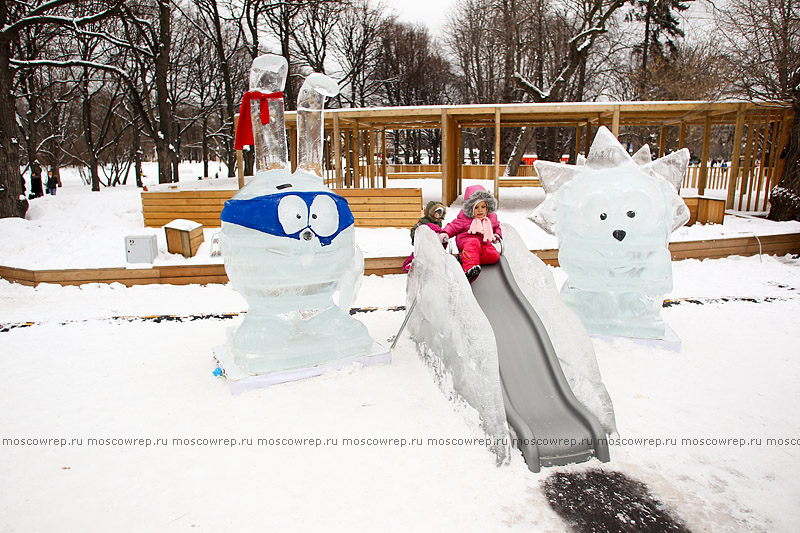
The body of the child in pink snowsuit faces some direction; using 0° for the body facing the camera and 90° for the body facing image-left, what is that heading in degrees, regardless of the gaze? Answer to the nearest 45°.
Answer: approximately 0°

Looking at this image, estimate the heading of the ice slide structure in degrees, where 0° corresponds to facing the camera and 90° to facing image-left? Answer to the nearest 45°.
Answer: approximately 315°

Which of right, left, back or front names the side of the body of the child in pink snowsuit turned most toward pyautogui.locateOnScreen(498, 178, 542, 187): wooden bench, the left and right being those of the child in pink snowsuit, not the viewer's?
back

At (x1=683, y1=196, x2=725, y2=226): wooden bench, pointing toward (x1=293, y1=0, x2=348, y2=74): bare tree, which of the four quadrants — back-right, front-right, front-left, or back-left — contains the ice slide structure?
back-left

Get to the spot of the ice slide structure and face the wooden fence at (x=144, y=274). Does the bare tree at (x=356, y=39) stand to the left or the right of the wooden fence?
right

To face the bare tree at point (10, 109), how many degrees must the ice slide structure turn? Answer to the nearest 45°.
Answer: approximately 180°

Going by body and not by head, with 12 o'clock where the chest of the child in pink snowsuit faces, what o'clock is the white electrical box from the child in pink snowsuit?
The white electrical box is roughly at 4 o'clock from the child in pink snowsuit.

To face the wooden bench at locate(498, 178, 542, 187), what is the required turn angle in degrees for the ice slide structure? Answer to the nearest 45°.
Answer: approximately 135° to its left

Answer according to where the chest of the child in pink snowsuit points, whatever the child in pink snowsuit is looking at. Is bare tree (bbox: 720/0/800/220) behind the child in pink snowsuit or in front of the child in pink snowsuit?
behind

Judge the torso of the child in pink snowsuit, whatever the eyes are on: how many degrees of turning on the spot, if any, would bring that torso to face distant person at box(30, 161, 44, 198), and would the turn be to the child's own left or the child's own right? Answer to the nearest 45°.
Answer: approximately 135° to the child's own right

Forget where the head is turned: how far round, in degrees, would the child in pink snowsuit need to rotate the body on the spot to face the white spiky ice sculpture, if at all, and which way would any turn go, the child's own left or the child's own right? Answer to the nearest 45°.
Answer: approximately 90° to the child's own left

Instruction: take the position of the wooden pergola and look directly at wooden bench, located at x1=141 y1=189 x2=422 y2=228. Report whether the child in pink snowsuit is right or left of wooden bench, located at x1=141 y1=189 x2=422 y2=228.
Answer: left

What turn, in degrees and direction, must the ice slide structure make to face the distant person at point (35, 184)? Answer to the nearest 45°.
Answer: approximately 180°

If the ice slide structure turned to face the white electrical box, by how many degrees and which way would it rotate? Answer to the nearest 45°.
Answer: approximately 180°
